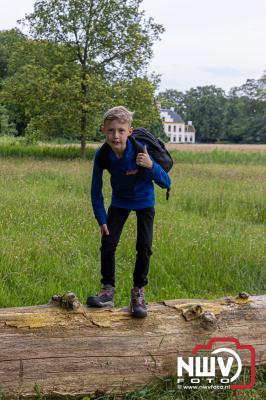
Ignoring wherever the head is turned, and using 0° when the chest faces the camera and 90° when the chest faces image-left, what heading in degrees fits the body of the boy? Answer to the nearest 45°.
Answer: approximately 0°

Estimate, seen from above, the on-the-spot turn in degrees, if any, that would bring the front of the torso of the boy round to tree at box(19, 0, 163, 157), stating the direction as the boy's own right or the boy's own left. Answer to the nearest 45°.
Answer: approximately 180°

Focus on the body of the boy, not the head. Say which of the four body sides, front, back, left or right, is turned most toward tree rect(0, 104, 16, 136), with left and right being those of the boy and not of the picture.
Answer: back
